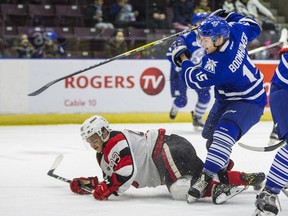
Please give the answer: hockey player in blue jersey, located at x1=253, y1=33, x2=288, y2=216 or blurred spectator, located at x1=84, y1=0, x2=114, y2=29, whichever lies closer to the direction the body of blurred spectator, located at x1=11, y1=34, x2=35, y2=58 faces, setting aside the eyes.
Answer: the hockey player in blue jersey

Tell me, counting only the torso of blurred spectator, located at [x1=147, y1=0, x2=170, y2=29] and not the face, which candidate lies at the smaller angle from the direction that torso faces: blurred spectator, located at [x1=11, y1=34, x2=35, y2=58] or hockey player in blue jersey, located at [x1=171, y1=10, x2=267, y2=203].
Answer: the hockey player in blue jersey

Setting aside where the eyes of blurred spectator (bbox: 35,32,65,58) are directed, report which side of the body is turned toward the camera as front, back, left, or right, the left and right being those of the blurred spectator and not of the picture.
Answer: front

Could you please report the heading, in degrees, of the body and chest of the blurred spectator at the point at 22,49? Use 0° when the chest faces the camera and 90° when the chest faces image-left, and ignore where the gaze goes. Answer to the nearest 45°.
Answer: approximately 0°

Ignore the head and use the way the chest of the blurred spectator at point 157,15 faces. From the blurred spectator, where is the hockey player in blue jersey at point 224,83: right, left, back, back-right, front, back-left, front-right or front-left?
front

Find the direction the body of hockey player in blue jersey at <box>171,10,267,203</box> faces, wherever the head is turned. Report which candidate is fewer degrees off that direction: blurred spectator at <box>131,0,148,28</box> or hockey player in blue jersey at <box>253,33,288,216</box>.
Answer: the blurred spectator

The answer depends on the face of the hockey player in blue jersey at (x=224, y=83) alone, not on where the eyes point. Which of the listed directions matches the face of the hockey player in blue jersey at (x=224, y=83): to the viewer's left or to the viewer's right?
to the viewer's left
